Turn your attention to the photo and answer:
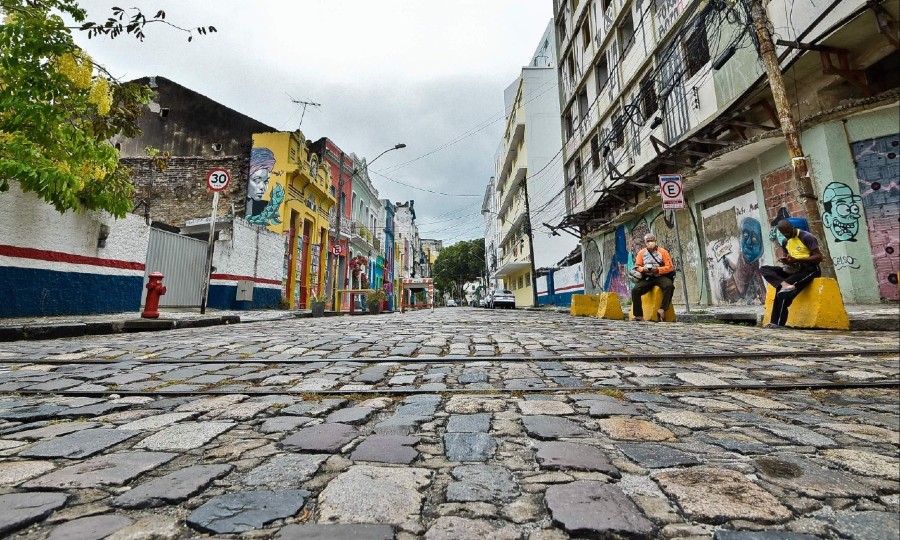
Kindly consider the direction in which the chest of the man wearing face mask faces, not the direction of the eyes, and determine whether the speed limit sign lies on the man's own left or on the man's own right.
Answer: on the man's own right

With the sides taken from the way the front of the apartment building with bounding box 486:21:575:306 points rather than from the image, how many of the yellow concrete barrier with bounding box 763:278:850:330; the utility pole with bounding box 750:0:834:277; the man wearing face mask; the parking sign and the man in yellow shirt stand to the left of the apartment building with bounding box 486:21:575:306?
5

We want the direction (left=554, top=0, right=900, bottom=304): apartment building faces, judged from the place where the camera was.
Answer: facing the viewer and to the left of the viewer

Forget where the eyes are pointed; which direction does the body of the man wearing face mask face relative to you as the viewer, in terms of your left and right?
facing the viewer

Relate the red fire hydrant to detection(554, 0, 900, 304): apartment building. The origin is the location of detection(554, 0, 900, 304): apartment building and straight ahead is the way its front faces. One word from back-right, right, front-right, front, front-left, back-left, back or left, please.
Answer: front

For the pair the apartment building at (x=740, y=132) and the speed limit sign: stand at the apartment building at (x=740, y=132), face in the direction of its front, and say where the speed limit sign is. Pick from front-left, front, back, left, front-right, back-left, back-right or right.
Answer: front

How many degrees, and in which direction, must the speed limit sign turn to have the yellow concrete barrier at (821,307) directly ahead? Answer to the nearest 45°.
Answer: approximately 45° to its left

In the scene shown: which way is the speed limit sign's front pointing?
toward the camera

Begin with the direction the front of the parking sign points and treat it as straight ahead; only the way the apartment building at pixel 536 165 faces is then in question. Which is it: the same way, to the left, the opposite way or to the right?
to the right

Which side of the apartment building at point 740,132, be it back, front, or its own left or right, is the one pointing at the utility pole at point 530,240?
right

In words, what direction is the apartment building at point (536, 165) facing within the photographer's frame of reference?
facing to the left of the viewer

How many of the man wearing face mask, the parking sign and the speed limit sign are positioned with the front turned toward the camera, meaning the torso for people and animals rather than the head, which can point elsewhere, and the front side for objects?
3
